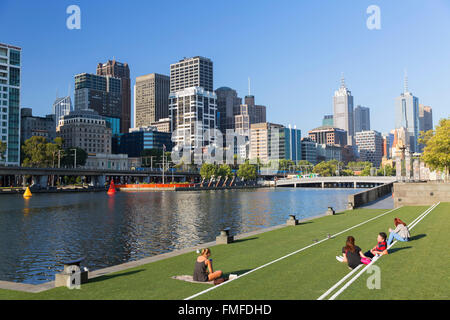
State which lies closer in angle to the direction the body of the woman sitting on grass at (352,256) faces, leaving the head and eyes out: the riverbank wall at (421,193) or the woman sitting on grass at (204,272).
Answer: the riverbank wall

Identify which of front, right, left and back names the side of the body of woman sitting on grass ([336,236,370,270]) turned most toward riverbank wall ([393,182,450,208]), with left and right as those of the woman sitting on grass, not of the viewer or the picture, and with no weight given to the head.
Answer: front

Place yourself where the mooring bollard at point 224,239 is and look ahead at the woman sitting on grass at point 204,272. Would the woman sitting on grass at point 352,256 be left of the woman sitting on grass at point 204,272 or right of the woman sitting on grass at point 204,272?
left

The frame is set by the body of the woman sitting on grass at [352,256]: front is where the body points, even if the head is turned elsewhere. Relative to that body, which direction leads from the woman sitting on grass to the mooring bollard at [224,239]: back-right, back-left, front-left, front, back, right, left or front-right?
front-left

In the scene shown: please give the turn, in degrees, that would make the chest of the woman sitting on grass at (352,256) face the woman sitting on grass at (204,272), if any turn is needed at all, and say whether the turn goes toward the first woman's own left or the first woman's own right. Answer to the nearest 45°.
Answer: approximately 135° to the first woman's own left

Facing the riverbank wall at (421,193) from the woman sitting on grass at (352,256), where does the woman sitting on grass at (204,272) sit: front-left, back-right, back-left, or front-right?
back-left

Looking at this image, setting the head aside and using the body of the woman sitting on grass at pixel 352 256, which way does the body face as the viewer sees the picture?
away from the camera
